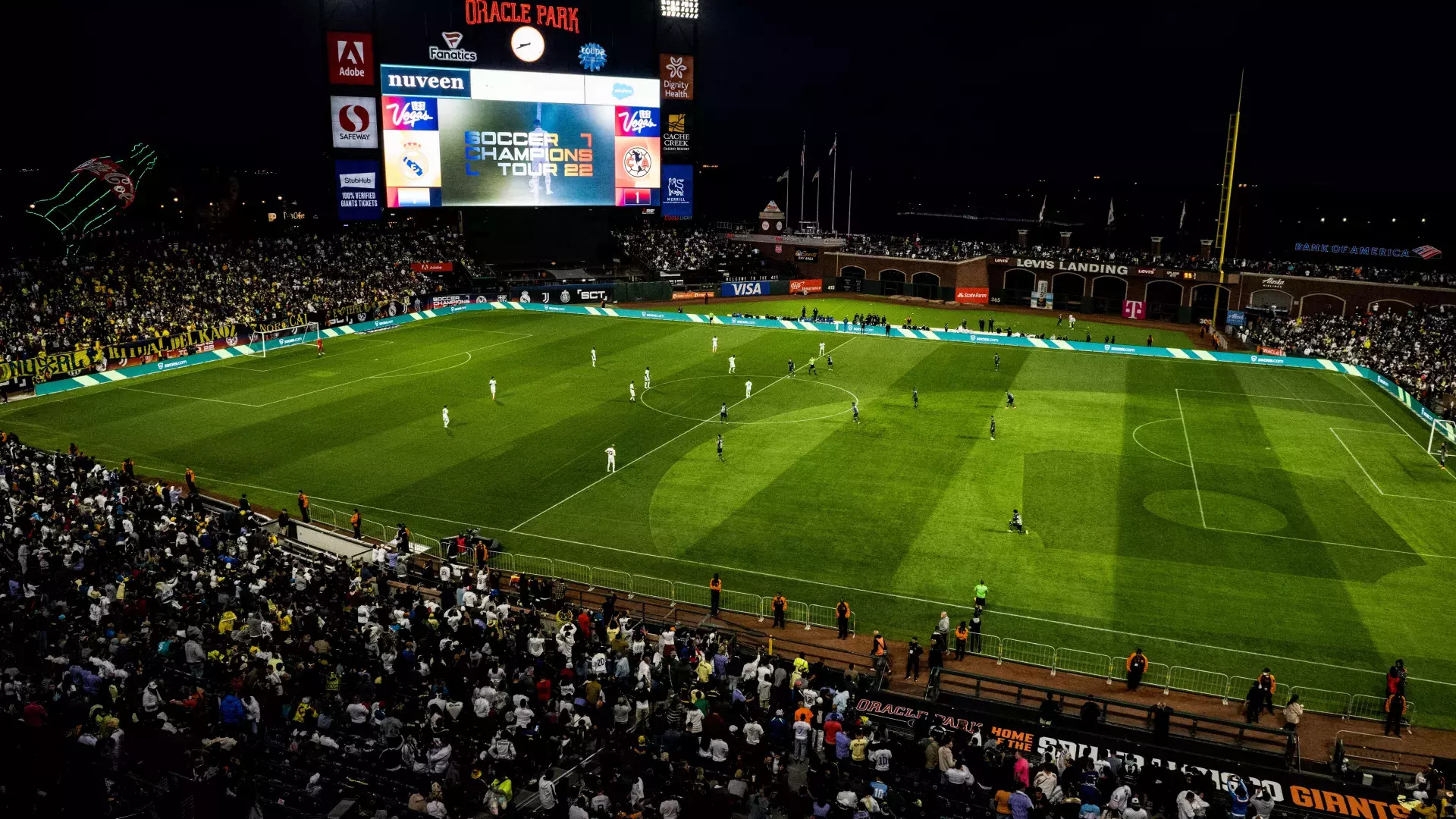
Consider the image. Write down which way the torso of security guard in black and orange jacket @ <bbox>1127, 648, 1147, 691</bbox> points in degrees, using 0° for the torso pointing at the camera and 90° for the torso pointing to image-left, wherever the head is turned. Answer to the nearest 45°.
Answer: approximately 0°

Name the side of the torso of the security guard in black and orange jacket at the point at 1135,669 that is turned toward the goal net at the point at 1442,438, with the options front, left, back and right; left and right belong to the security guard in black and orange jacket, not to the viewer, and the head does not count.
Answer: back

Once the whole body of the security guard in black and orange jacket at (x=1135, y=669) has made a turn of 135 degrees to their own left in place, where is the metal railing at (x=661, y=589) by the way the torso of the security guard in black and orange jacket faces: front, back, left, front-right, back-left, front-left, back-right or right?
back-left
